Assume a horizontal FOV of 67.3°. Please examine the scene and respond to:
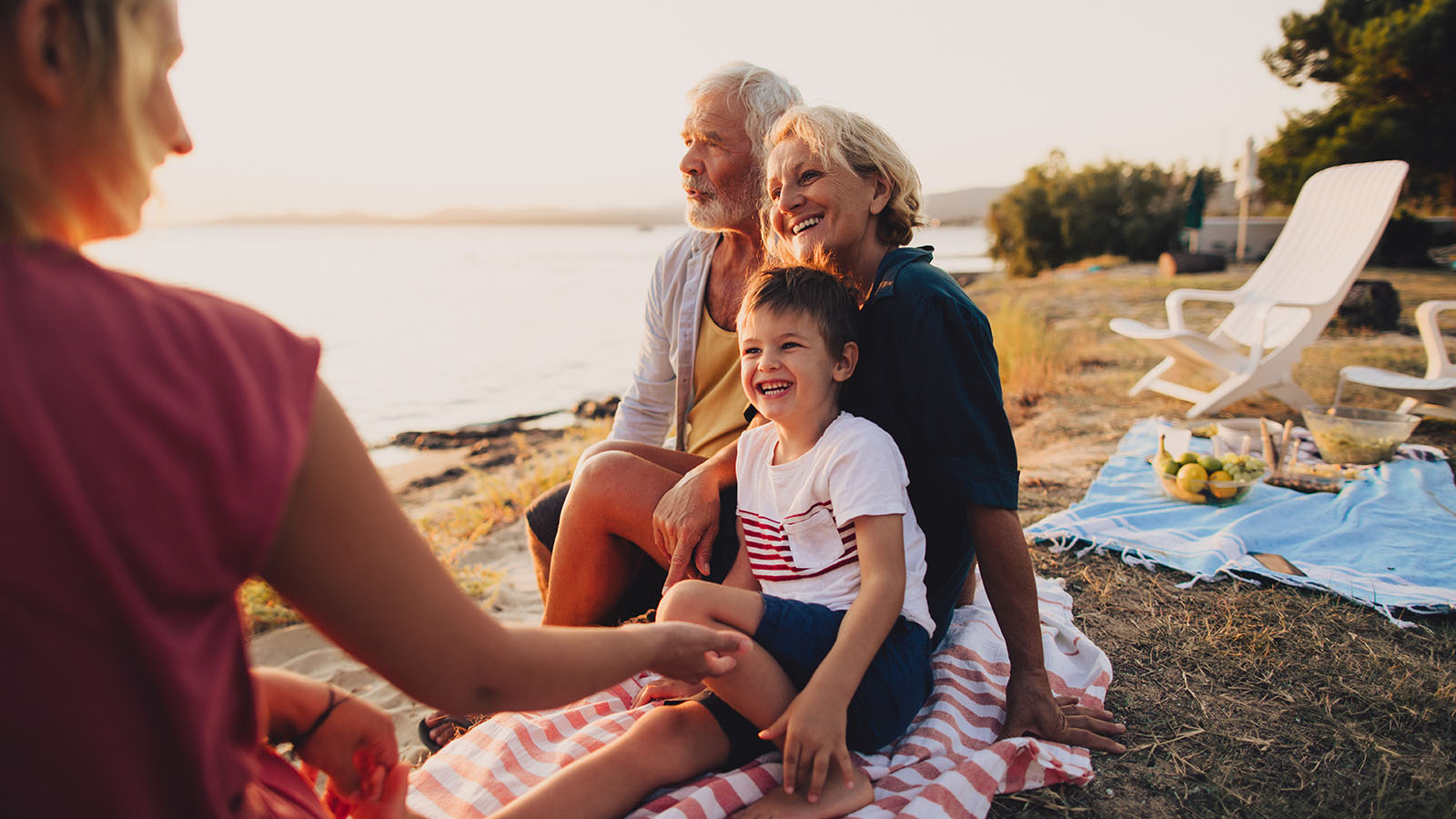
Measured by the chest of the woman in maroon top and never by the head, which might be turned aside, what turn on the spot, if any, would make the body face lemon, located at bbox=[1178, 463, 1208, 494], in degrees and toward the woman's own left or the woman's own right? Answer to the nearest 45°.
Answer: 0° — they already face it

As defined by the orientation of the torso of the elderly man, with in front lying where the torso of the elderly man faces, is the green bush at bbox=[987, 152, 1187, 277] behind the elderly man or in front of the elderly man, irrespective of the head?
behind

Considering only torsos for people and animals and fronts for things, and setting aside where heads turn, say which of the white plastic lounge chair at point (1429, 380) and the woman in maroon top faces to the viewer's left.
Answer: the white plastic lounge chair

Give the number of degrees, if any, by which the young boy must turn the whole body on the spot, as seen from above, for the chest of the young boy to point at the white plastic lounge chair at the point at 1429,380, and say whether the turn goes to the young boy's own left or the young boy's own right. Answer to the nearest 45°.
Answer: approximately 180°

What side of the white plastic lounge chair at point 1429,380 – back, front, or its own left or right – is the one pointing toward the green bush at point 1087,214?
right

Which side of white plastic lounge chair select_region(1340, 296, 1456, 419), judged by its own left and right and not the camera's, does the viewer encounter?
left

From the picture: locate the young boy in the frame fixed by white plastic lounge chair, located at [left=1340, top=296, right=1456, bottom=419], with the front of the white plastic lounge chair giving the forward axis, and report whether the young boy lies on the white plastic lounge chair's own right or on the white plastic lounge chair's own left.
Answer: on the white plastic lounge chair's own left

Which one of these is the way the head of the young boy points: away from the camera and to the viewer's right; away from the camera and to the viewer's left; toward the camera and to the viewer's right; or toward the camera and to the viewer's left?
toward the camera and to the viewer's left

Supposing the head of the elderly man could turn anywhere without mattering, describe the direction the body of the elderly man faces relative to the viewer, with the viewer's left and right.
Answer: facing the viewer and to the left of the viewer

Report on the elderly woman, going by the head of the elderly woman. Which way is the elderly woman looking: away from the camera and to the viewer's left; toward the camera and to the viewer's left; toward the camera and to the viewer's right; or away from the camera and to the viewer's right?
toward the camera and to the viewer's left

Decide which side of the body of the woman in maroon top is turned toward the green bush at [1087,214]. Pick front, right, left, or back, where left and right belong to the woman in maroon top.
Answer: front

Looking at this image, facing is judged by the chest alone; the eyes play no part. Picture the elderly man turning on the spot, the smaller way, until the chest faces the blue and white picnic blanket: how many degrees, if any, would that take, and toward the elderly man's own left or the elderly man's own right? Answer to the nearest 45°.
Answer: approximately 135° to the elderly man's own left
